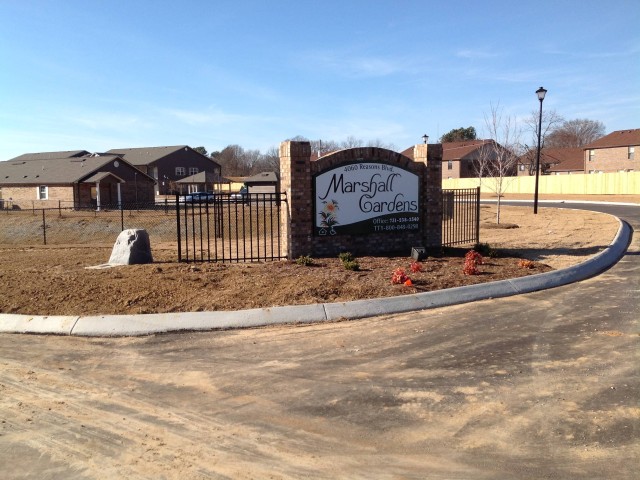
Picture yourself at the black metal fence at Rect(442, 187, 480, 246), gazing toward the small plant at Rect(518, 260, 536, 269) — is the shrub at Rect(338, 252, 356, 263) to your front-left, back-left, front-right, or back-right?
front-right

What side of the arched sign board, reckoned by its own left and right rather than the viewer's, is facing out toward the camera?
front

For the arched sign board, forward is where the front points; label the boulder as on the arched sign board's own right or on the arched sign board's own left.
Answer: on the arched sign board's own right

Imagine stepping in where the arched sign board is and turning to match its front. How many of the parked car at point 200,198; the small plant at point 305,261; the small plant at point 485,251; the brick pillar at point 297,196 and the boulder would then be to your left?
1

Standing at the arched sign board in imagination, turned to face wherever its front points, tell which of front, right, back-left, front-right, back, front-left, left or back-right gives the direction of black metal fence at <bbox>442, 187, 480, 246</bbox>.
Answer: back-left

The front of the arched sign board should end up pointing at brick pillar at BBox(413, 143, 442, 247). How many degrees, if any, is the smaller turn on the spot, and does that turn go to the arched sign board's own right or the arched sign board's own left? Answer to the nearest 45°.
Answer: approximately 135° to the arched sign board's own left

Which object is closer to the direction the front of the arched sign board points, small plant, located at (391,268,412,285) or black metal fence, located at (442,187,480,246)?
the small plant

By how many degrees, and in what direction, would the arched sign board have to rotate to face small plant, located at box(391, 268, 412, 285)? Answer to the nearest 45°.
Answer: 0° — it already faces it

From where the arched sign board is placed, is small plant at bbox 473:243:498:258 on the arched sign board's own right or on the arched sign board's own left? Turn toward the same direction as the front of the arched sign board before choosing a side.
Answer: on the arched sign board's own left

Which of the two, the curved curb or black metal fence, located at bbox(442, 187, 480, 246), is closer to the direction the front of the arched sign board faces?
the curved curb

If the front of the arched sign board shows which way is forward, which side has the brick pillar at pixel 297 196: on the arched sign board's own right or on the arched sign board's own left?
on the arched sign board's own right
